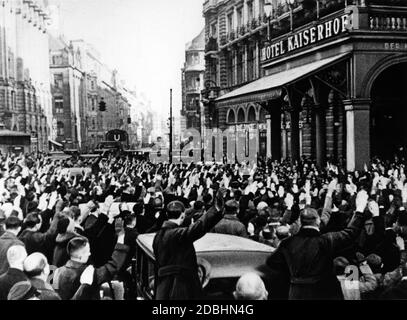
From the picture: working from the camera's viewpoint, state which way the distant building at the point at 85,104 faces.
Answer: facing the viewer and to the right of the viewer

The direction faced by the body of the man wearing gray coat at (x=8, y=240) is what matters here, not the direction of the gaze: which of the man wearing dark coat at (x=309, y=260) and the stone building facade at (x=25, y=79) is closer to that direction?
the stone building facade

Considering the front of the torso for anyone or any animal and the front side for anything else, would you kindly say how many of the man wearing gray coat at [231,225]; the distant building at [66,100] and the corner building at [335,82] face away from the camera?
1

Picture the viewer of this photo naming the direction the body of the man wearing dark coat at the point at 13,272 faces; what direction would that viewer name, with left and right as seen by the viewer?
facing away from the viewer and to the right of the viewer

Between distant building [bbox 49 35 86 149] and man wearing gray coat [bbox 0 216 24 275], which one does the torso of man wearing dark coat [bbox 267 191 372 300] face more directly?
the distant building

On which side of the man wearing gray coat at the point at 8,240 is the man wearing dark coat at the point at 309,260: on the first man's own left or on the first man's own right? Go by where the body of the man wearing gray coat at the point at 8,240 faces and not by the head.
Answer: on the first man's own right

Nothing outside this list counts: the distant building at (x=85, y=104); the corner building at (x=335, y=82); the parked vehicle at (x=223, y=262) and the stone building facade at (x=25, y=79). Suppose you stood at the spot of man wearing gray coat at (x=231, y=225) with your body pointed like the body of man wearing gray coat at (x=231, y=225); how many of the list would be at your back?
1

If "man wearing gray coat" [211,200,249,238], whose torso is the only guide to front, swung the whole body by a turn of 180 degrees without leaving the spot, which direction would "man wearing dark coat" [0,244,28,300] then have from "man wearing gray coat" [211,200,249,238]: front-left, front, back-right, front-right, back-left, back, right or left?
front-right

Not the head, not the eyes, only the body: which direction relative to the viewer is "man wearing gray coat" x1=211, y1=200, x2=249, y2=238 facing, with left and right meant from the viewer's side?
facing away from the viewer

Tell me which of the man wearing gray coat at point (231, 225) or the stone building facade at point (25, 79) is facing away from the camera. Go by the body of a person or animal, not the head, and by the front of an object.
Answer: the man wearing gray coat

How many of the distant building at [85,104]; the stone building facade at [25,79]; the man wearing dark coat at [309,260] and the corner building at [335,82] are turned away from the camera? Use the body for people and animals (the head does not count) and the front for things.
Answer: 1

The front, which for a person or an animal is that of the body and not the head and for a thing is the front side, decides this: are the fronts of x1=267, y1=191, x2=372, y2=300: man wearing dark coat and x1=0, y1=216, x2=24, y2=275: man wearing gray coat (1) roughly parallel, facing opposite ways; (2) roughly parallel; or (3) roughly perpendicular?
roughly parallel

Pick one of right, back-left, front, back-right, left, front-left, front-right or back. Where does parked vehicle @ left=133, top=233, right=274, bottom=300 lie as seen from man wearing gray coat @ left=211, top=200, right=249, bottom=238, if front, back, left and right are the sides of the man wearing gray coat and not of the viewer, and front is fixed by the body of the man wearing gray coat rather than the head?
back

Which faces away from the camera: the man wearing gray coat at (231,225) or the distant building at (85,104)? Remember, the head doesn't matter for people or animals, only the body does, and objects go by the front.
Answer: the man wearing gray coat

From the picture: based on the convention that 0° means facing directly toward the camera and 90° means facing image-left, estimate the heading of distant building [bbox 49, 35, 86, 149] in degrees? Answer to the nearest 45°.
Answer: approximately 315°

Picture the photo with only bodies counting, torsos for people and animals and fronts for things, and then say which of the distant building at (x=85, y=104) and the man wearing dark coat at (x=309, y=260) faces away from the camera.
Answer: the man wearing dark coat

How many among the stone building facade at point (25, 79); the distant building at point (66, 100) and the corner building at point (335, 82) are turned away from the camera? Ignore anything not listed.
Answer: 0

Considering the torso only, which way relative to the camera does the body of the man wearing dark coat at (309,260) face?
away from the camera
